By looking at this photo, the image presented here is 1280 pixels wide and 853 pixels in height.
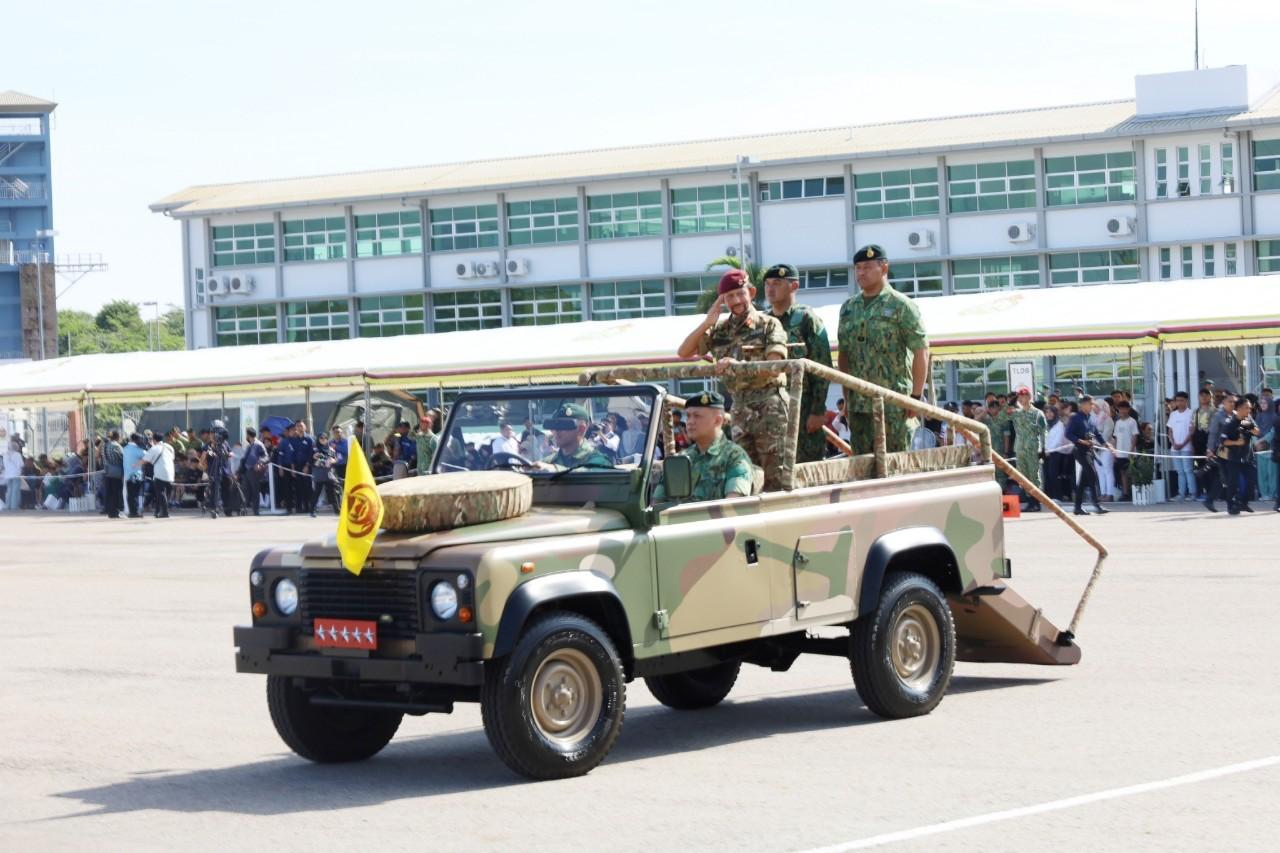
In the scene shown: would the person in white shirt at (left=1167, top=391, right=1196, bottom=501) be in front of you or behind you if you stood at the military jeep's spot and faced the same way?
behind

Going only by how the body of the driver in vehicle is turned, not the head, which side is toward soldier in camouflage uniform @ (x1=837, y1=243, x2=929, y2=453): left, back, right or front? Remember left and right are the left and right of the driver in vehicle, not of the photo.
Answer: back

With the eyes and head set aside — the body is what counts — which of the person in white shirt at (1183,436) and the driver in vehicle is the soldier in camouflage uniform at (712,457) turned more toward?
the driver in vehicle

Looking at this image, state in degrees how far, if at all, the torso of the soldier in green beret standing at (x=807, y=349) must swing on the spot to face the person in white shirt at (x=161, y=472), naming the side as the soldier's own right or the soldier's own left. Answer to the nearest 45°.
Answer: approximately 90° to the soldier's own right

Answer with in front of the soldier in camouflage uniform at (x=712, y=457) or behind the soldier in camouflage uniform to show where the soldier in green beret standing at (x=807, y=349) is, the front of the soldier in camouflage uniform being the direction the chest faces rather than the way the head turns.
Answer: behind
